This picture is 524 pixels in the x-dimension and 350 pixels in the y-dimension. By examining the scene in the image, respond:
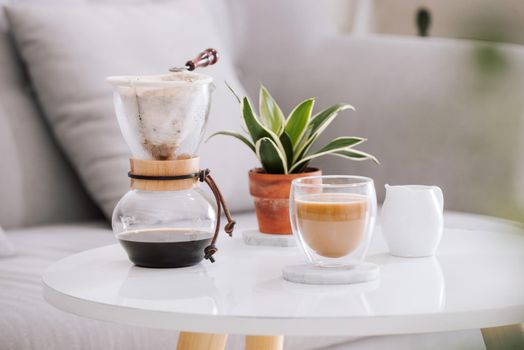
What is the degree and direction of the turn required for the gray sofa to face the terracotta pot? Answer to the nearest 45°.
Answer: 0° — it already faces it

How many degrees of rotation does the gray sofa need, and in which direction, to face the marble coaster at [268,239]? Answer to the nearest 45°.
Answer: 0° — it already faces it

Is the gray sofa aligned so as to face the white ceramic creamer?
yes

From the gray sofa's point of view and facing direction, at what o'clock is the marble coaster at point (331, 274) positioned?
The marble coaster is roughly at 12 o'clock from the gray sofa.

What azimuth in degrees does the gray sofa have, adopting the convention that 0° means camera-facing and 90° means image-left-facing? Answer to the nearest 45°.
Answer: approximately 0°

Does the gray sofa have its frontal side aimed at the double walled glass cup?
yes
